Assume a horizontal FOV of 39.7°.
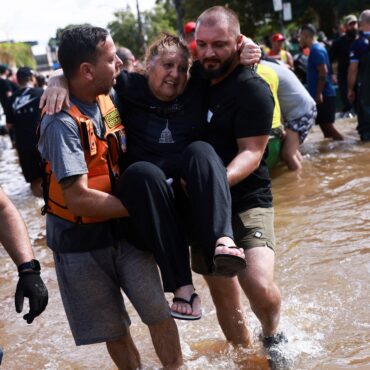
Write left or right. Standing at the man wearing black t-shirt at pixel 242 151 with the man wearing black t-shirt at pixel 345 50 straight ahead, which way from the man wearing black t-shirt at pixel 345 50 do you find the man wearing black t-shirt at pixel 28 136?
left

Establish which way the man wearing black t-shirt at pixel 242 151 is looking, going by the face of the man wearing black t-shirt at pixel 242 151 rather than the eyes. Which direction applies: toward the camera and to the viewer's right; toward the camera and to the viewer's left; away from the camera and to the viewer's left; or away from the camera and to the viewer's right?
toward the camera and to the viewer's left

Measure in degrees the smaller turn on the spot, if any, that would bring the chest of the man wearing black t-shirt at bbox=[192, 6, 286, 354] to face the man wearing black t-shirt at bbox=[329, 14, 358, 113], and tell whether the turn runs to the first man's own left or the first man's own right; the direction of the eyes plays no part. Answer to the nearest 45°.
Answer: approximately 135° to the first man's own right

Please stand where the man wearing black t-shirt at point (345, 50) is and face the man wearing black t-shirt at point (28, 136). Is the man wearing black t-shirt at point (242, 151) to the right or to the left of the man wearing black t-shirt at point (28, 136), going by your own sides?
left

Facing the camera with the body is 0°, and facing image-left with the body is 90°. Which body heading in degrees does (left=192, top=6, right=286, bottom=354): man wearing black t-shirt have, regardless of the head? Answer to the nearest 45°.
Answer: approximately 45°

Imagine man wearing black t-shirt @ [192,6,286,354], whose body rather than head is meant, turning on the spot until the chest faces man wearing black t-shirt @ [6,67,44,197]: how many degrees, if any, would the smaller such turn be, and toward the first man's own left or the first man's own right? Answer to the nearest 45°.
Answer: approximately 90° to the first man's own right
